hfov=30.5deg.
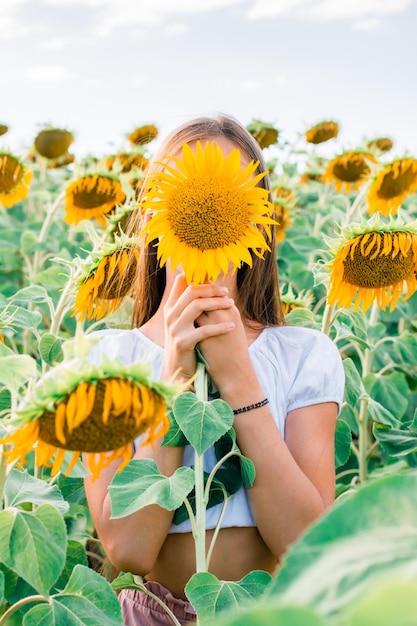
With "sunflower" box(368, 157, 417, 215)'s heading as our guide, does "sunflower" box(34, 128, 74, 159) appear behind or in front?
behind

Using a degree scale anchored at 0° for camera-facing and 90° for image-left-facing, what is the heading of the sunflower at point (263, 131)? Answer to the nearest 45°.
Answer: approximately 315°

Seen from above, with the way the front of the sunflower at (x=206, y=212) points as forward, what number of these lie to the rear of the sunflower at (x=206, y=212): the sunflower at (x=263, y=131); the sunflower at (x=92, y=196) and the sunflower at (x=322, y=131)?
3

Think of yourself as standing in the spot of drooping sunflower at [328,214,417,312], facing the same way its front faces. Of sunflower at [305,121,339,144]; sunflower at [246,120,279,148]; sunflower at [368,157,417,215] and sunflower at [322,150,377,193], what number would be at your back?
4

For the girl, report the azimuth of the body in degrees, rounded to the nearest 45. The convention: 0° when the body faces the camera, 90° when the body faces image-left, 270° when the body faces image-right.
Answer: approximately 0°
